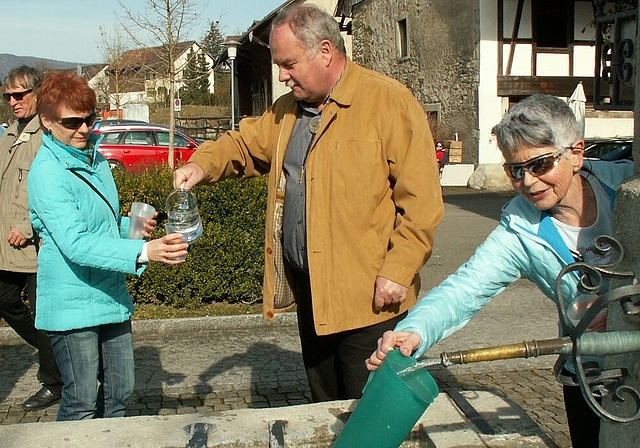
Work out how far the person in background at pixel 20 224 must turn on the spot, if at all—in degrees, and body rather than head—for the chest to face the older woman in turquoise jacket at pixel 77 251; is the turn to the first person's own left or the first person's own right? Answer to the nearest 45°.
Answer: approximately 45° to the first person's own left

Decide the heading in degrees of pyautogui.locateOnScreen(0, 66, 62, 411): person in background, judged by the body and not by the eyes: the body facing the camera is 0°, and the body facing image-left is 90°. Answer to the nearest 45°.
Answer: approximately 45°

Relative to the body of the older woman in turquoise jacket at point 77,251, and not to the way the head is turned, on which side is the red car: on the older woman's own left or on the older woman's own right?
on the older woman's own left

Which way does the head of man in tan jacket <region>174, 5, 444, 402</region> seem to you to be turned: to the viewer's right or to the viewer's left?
to the viewer's left

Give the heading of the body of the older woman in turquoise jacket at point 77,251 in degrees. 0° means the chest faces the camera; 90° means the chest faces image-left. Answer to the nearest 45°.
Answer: approximately 315°

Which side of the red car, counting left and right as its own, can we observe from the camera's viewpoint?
right

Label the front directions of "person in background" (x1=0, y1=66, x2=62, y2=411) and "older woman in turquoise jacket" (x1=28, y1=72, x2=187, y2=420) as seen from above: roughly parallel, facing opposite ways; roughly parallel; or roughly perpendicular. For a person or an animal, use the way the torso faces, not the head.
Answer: roughly perpendicular

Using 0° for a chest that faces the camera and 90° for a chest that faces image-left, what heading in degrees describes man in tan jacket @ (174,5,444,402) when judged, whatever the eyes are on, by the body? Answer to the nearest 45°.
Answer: approximately 45°

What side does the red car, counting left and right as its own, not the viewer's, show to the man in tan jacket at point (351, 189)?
right

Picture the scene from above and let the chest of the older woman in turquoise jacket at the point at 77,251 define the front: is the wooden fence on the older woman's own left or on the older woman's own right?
on the older woman's own left

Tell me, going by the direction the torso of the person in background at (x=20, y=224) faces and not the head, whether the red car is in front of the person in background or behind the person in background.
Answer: behind
